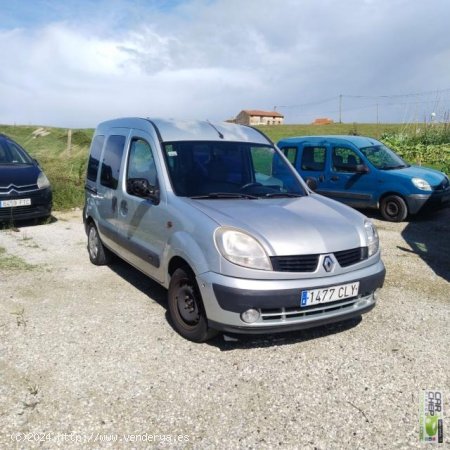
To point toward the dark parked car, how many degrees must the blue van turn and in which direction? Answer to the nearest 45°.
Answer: approximately 90° to its right

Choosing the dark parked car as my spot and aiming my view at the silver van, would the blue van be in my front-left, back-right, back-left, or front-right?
front-left

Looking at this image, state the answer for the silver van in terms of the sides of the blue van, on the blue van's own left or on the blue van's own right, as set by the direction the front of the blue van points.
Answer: on the blue van's own right

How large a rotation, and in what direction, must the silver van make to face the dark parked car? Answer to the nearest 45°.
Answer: approximately 180°

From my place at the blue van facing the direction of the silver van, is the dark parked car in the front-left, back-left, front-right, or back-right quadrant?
front-right

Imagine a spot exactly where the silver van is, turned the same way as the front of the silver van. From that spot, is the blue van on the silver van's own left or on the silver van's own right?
on the silver van's own left

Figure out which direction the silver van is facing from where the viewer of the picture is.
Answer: facing the viewer and to the right of the viewer

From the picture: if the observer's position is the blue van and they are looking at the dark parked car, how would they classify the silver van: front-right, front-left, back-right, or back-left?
front-left

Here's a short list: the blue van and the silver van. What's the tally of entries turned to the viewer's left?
0

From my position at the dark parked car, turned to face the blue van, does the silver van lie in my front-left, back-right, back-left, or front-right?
front-right

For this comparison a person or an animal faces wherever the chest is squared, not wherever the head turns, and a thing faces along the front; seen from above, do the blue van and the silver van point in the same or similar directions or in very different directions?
same or similar directions
